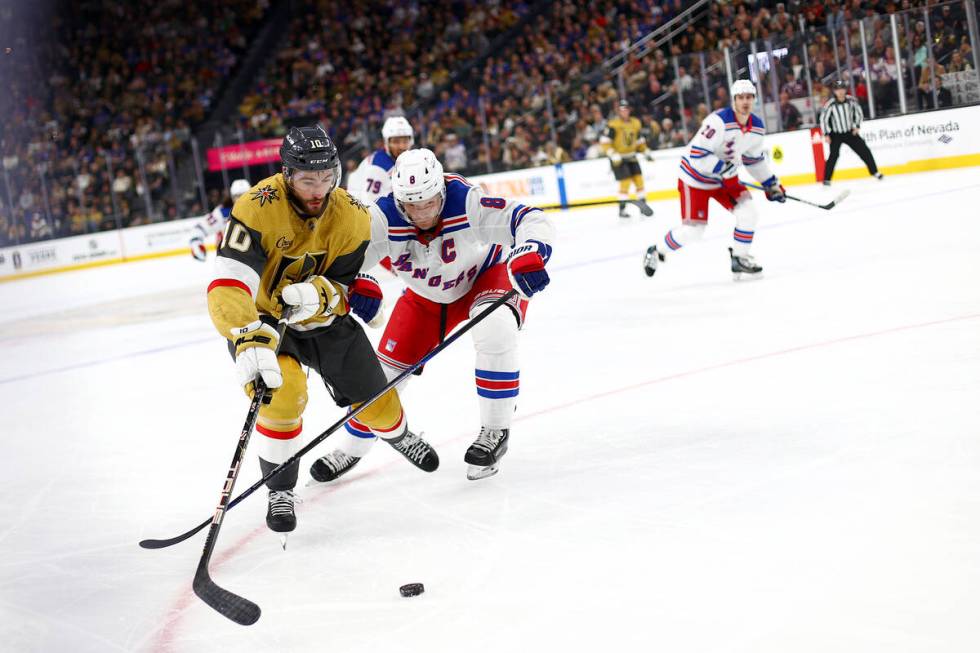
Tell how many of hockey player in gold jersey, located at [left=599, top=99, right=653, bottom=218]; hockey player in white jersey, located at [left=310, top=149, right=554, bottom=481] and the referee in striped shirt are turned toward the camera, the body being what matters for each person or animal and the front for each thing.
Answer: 3

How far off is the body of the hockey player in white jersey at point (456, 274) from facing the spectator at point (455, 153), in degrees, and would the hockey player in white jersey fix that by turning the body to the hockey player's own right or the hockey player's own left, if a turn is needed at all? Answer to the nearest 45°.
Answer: approximately 180°

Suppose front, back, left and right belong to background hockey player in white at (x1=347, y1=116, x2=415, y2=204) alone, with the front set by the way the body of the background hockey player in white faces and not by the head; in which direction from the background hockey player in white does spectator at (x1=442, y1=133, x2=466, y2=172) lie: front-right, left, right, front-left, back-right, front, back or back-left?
back-left

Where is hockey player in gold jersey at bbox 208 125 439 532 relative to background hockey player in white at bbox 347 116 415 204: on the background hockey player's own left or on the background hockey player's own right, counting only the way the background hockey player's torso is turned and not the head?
on the background hockey player's own right

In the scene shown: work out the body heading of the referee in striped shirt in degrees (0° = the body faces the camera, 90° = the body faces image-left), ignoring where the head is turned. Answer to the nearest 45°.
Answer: approximately 0°

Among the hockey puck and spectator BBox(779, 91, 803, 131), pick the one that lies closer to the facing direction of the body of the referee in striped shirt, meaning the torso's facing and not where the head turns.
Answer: the hockey puck

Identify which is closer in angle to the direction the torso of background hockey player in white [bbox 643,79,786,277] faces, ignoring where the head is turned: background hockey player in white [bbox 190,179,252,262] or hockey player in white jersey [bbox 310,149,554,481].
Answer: the hockey player in white jersey

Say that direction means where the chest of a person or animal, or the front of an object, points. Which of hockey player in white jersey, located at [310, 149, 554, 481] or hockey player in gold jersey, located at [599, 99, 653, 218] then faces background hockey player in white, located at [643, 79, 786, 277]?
the hockey player in gold jersey

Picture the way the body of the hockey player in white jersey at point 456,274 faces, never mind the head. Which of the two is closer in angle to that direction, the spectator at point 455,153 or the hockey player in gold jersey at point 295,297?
the hockey player in gold jersey

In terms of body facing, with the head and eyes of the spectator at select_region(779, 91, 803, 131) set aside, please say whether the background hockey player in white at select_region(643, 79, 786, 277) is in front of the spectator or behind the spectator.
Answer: in front
